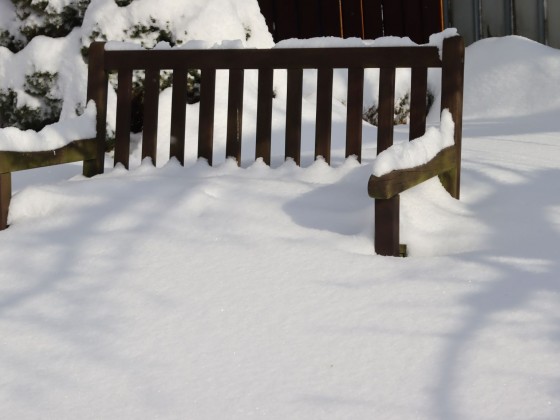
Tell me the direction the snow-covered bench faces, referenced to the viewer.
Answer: facing the viewer and to the left of the viewer
